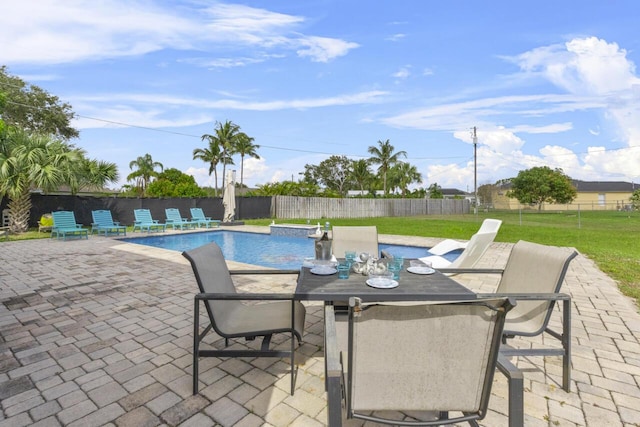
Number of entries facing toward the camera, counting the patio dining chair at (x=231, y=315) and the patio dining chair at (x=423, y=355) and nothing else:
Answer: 0

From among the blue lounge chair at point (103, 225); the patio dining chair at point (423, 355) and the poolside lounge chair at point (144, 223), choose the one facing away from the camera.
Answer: the patio dining chair

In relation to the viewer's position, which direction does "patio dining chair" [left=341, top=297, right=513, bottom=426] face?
facing away from the viewer

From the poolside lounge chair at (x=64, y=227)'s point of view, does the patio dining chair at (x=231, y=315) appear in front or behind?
in front

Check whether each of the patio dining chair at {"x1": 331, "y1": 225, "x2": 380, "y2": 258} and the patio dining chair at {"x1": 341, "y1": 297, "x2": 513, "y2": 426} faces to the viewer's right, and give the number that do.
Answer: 0

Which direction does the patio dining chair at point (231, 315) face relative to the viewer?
to the viewer's right

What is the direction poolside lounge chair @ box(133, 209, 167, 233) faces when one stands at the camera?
facing the viewer and to the right of the viewer

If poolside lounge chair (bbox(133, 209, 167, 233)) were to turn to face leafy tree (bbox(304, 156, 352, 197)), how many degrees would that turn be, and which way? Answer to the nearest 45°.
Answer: approximately 90° to its left

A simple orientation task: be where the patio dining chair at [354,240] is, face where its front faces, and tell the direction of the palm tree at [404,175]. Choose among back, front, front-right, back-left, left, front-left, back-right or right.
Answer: back

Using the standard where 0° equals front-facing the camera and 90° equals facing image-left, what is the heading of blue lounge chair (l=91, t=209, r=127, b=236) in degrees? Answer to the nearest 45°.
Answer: approximately 315°

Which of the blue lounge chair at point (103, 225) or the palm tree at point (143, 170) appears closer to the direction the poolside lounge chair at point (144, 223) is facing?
the blue lounge chair

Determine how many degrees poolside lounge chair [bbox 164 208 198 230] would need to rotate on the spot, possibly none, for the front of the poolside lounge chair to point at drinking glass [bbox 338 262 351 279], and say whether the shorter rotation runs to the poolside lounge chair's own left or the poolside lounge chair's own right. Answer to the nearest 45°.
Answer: approximately 45° to the poolside lounge chair's own right

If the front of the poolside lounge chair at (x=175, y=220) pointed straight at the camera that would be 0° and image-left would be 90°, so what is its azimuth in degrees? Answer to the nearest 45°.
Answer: approximately 315°

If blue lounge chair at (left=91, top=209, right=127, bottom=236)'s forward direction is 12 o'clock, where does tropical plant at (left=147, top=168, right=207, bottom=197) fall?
The tropical plant is roughly at 8 o'clock from the blue lounge chair.

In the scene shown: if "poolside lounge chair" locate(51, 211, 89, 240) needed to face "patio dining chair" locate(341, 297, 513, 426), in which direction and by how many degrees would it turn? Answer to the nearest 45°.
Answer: approximately 45° to its right

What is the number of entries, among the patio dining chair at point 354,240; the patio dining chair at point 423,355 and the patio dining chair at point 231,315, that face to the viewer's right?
1

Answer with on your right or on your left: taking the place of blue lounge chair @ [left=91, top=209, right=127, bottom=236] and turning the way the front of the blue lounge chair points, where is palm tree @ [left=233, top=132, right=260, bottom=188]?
on your left

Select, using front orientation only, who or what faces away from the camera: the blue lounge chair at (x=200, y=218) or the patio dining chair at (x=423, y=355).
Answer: the patio dining chair

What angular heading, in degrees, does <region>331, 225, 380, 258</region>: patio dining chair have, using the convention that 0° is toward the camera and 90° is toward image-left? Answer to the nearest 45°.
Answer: approximately 0°
